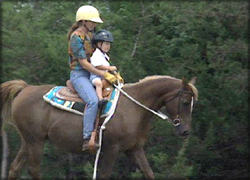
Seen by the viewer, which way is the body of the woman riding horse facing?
to the viewer's right

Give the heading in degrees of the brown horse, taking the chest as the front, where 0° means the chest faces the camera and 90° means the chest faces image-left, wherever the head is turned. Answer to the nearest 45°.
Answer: approximately 270°

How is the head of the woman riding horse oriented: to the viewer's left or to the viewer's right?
to the viewer's right
